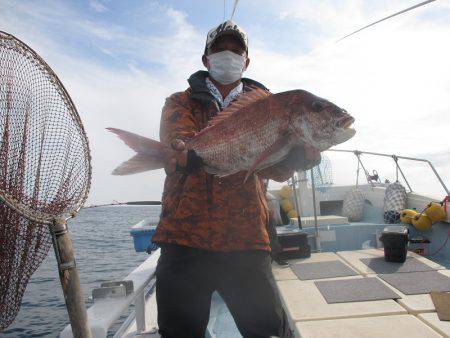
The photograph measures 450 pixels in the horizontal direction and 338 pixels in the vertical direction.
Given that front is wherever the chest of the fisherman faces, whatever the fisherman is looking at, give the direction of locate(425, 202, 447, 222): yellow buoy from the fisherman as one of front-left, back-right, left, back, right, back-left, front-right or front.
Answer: back-left

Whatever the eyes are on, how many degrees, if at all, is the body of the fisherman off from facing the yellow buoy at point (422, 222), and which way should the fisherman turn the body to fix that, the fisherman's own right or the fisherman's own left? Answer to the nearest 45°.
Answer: approximately 135° to the fisherman's own left

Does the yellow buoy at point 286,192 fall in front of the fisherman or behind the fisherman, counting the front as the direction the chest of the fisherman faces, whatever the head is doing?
behind

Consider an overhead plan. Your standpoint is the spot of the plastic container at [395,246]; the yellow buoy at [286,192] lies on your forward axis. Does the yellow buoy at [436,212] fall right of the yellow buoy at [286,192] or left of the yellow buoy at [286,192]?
right

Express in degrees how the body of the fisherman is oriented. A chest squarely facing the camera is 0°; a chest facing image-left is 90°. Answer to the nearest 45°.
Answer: approximately 0°

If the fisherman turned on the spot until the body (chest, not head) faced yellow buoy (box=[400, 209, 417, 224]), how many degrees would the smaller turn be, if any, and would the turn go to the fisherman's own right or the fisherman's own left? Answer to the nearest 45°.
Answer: approximately 135° to the fisherman's own left

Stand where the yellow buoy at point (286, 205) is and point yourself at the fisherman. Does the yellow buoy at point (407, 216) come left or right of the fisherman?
left

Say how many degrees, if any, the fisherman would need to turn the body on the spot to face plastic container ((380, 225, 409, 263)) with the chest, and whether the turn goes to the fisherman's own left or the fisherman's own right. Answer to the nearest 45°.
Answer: approximately 135° to the fisherman's own left

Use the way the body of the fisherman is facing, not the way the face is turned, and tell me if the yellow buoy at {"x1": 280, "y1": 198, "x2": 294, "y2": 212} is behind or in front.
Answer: behind
